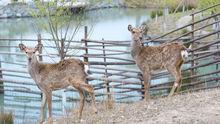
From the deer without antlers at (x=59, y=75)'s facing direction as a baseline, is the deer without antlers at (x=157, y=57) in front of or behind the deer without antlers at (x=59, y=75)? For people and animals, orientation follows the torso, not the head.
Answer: behind

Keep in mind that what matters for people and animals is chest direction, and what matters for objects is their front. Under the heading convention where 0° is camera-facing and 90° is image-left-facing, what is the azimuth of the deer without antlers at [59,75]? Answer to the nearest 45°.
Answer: approximately 90°

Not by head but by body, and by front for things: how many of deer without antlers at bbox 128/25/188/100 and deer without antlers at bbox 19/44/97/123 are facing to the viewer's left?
2

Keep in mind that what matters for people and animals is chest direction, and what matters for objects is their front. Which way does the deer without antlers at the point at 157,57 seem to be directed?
to the viewer's left

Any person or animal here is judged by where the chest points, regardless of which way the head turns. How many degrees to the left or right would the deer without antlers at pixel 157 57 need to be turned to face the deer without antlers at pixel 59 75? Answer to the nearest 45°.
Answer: approximately 45° to its left
